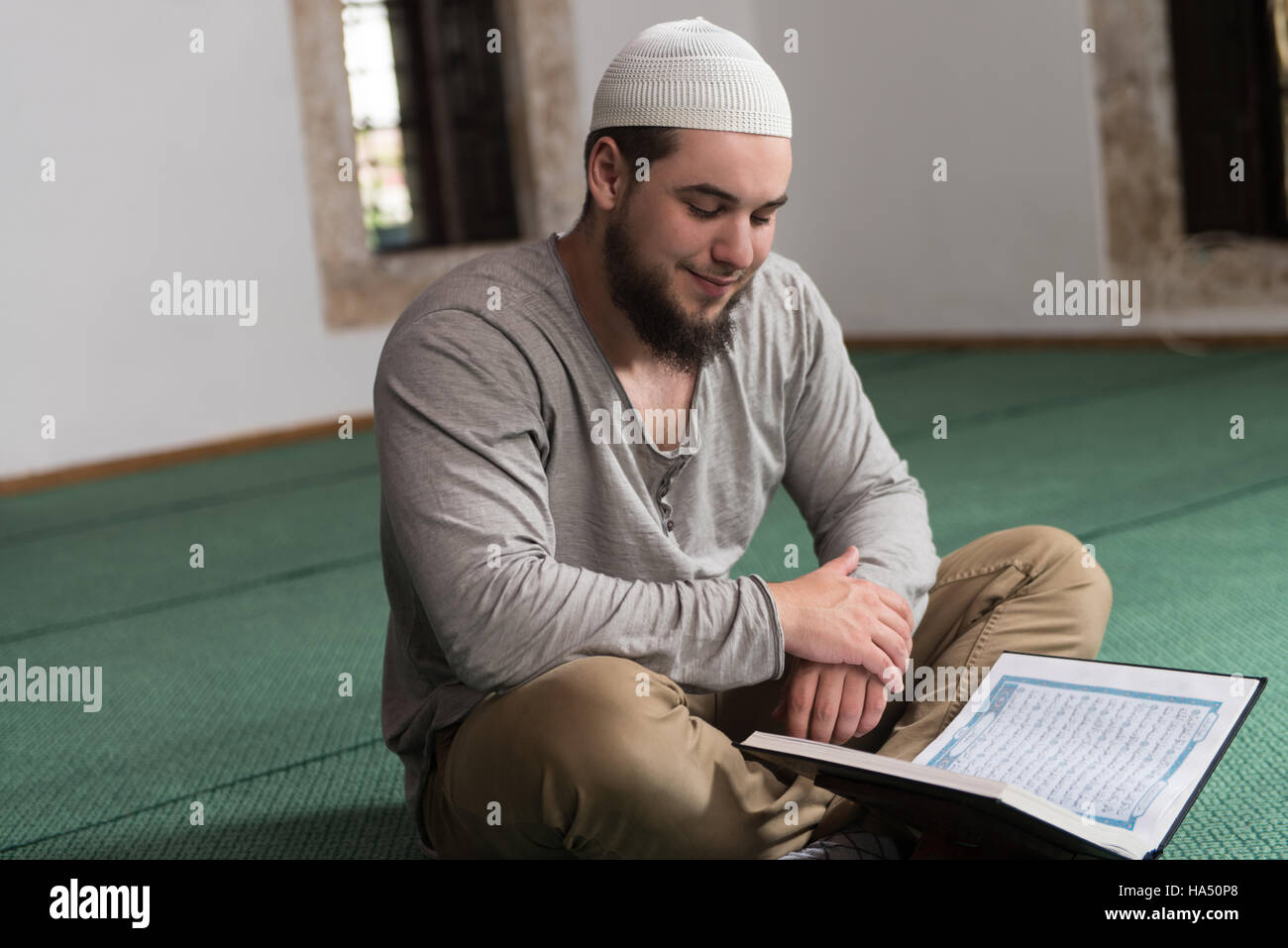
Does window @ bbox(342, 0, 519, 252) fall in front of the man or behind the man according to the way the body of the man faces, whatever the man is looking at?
behind

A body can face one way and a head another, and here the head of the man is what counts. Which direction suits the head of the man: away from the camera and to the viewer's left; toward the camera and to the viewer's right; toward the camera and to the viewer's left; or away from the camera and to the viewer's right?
toward the camera and to the viewer's right

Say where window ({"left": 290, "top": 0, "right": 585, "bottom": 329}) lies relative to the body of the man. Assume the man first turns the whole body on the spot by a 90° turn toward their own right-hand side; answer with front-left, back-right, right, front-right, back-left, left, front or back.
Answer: back-right

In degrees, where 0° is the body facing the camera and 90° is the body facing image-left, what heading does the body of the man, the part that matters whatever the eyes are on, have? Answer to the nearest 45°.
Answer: approximately 315°

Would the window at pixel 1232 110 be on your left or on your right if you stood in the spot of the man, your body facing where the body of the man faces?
on your left
